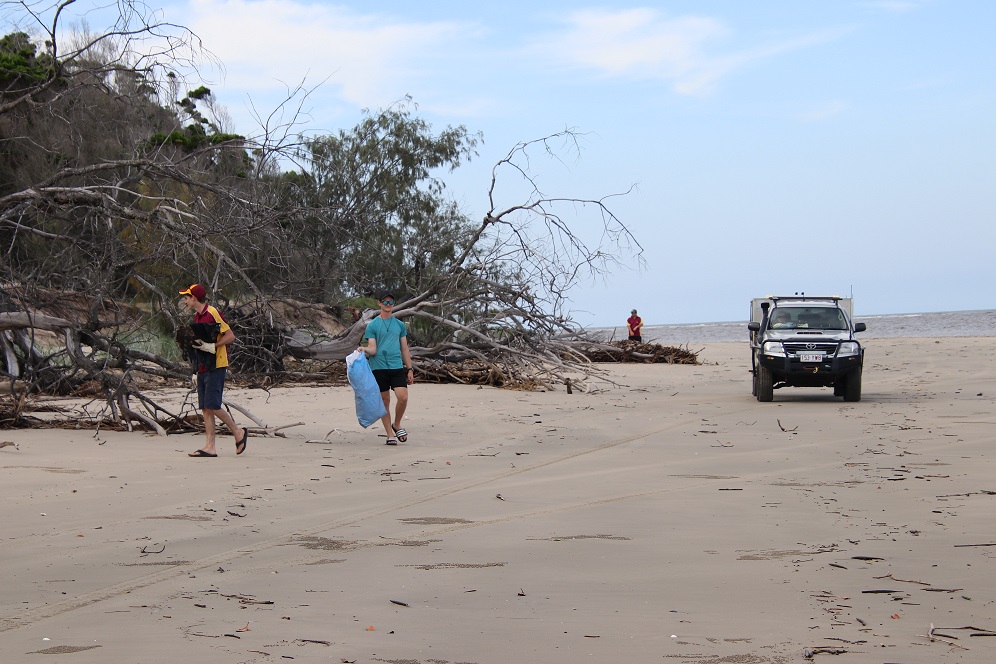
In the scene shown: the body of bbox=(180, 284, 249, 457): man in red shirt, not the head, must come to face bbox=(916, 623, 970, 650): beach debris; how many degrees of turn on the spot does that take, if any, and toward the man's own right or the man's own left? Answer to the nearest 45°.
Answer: approximately 90° to the man's own left

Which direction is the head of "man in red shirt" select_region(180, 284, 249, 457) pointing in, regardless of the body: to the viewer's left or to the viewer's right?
to the viewer's left

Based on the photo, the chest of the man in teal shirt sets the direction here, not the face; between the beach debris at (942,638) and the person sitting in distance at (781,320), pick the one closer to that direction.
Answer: the beach debris

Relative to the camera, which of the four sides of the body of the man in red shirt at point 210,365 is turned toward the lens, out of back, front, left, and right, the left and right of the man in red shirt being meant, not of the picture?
left

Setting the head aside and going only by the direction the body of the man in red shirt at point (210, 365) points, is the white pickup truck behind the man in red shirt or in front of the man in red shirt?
behind

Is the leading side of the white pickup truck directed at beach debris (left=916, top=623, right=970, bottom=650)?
yes

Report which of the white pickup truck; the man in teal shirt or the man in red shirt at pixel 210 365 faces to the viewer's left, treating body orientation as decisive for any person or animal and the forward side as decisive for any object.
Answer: the man in red shirt

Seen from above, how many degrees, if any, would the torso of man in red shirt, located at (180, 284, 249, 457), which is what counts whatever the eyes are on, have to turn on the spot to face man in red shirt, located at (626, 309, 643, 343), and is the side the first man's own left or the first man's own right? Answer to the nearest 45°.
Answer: approximately 135° to the first man's own right

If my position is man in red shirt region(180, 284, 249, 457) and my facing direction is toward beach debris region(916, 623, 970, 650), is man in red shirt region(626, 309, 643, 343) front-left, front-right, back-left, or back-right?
back-left

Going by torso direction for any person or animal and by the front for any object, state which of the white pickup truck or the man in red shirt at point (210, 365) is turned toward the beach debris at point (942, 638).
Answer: the white pickup truck

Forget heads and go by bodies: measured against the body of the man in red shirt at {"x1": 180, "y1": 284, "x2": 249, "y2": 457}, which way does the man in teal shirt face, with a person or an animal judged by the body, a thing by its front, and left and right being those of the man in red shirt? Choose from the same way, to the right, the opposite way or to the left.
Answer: to the left

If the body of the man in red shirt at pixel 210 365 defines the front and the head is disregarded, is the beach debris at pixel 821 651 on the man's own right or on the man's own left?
on the man's own left
